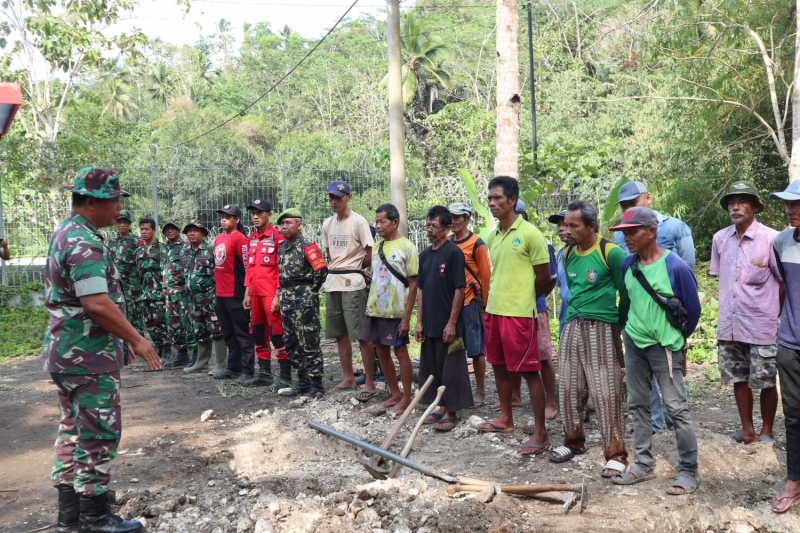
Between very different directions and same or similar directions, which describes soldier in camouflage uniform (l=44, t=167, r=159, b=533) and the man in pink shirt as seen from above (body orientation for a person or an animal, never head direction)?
very different directions

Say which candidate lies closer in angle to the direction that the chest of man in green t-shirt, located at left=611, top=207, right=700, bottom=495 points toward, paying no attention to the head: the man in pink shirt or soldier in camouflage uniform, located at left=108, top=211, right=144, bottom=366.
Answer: the soldier in camouflage uniform

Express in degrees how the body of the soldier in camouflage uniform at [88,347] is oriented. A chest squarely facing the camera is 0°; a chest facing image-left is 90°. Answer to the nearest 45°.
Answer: approximately 270°

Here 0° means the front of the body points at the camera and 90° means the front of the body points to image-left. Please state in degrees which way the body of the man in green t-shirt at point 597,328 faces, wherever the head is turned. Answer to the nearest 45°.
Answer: approximately 45°

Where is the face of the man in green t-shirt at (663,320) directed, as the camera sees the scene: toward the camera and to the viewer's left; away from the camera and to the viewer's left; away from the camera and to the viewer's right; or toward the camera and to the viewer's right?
toward the camera and to the viewer's left

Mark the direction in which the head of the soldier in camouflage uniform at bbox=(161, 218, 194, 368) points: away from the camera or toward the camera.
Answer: toward the camera

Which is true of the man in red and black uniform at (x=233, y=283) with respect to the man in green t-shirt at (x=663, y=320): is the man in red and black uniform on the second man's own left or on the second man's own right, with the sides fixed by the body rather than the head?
on the second man's own right

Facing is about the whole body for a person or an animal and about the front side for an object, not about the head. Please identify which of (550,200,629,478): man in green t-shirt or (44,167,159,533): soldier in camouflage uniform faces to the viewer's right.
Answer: the soldier in camouflage uniform

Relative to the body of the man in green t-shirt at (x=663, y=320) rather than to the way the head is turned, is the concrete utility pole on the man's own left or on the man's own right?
on the man's own right

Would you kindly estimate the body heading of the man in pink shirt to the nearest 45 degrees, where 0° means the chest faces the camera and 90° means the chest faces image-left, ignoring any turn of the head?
approximately 45°

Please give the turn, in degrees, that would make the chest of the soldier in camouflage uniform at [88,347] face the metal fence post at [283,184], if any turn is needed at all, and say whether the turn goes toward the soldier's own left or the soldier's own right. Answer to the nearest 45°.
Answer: approximately 90° to the soldier's own left

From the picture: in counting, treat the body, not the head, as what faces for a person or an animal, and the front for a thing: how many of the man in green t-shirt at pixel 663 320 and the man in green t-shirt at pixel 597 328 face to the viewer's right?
0

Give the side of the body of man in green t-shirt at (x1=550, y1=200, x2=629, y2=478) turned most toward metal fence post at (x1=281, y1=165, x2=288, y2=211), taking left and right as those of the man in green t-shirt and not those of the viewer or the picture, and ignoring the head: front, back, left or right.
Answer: right

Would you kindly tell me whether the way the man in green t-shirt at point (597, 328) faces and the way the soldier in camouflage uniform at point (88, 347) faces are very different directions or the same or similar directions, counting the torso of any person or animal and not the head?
very different directions

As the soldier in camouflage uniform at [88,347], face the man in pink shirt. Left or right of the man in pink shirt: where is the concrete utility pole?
left

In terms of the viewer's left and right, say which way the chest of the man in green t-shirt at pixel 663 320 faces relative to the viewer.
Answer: facing the viewer and to the left of the viewer

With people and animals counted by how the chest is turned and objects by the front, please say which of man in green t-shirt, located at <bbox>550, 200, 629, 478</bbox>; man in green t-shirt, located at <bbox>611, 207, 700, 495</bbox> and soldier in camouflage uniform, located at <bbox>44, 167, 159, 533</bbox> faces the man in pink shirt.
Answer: the soldier in camouflage uniform

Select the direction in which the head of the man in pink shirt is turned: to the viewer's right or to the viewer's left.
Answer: to the viewer's left

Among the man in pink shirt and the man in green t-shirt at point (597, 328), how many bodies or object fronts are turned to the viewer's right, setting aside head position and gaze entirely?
0

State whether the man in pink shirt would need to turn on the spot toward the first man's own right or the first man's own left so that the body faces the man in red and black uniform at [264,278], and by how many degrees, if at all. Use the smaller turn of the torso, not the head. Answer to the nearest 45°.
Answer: approximately 45° to the first man's own right
